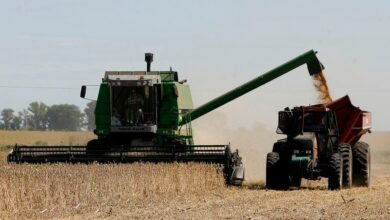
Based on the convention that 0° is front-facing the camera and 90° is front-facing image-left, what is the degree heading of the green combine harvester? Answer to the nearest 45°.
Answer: approximately 0°

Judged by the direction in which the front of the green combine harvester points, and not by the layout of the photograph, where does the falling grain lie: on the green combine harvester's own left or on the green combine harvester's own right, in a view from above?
on the green combine harvester's own left

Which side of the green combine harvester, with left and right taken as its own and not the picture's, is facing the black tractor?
left
